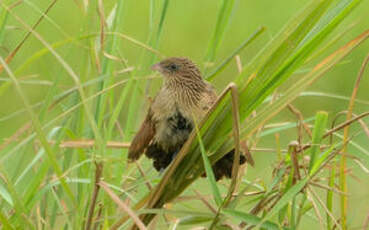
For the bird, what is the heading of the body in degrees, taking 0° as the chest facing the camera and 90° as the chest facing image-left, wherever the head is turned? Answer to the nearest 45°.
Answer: approximately 45°

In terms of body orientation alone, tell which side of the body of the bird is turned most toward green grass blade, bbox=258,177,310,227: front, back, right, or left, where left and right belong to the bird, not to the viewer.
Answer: left

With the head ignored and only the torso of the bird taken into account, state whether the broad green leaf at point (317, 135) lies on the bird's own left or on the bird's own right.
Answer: on the bird's own left
